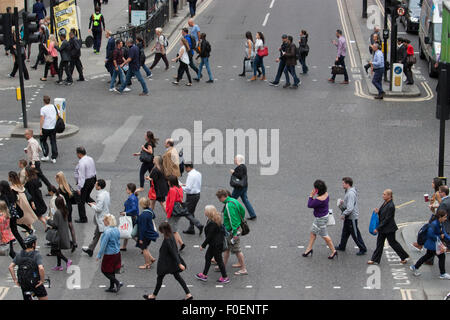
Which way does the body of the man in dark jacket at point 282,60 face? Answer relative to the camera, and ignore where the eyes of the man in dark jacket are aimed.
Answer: to the viewer's left

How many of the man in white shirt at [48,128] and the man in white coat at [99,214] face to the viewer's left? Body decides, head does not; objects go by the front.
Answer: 1

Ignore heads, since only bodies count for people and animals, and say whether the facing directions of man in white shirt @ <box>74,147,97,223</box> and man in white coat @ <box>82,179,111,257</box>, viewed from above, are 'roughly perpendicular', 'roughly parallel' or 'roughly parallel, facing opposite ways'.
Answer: roughly parallel

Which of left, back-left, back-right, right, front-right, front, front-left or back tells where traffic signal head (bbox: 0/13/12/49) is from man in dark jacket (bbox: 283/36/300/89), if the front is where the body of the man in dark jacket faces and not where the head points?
front-left
